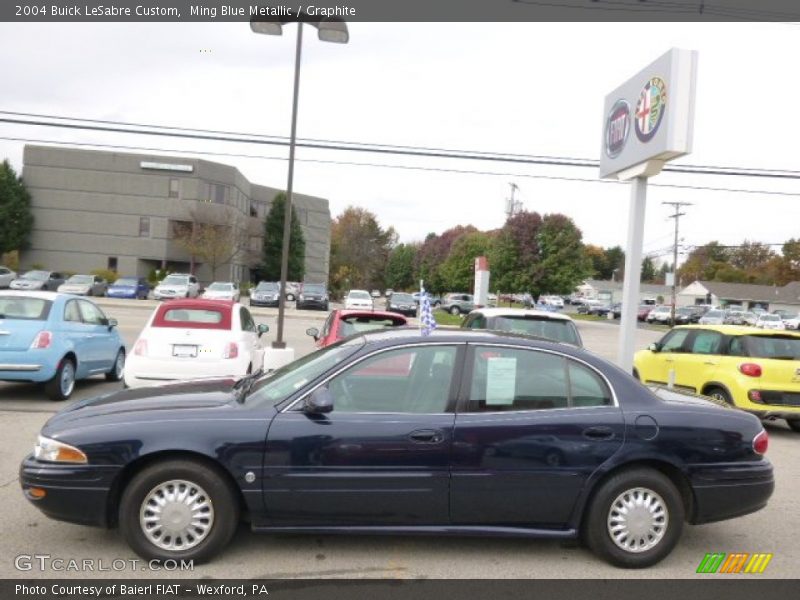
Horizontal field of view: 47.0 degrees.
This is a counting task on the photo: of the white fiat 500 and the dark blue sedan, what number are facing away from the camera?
1

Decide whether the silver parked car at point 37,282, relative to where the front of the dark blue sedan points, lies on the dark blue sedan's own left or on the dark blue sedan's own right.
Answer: on the dark blue sedan's own right

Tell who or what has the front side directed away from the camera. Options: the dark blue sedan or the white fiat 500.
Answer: the white fiat 500

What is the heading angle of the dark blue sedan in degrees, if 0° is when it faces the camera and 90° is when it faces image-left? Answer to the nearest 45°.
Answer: approximately 90°

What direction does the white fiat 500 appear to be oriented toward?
away from the camera

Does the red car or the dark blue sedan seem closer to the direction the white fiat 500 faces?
the red car

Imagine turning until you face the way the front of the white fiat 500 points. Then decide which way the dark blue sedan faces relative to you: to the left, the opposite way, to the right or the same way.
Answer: to the left

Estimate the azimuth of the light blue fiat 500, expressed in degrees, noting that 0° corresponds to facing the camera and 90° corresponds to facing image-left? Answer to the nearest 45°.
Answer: approximately 225°
